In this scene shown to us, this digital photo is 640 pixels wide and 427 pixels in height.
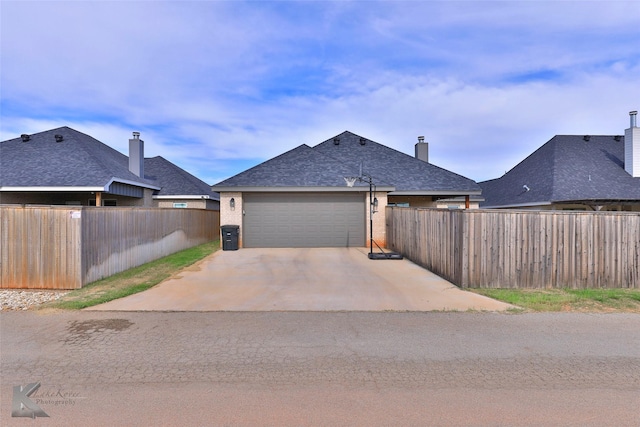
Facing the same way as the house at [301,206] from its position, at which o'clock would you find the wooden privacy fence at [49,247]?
The wooden privacy fence is roughly at 1 o'clock from the house.

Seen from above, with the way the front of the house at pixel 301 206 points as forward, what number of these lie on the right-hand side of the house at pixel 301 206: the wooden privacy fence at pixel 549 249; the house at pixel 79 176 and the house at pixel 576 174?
1

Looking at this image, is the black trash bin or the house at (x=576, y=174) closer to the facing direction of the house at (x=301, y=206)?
the black trash bin

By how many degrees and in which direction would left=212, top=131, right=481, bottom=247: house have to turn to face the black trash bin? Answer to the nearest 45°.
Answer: approximately 90° to its right

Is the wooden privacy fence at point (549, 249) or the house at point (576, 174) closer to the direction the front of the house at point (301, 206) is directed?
the wooden privacy fence

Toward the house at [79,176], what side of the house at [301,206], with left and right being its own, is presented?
right

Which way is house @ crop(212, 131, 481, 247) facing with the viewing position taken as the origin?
facing the viewer

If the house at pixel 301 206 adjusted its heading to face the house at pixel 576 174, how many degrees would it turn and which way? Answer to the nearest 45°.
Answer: approximately 90° to its left

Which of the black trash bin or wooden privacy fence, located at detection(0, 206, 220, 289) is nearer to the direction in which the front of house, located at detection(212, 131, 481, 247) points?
the wooden privacy fence

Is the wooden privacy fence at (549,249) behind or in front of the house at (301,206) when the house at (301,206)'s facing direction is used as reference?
in front
